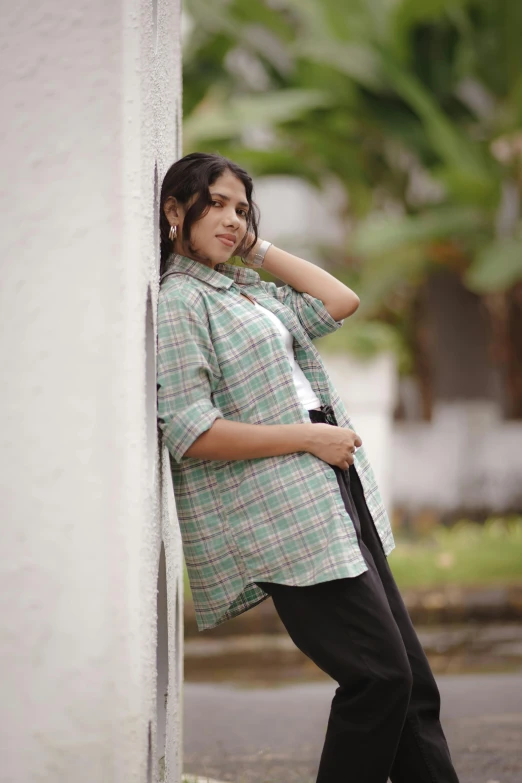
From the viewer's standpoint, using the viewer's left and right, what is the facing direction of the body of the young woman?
facing the viewer and to the right of the viewer
